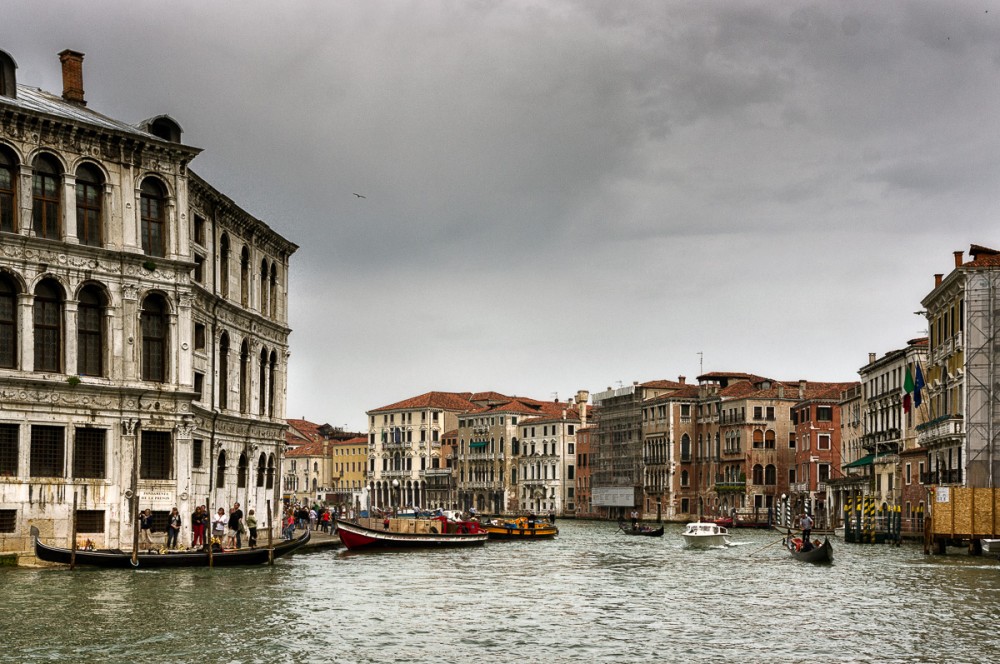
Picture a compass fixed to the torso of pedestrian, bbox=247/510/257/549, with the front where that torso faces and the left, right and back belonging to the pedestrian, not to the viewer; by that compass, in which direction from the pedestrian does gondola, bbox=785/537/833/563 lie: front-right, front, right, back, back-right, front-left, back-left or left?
right

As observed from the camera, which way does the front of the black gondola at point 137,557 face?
facing to the left of the viewer

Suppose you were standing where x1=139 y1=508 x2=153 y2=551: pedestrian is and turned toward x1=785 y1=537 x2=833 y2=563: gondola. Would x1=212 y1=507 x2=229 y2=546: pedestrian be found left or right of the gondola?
left

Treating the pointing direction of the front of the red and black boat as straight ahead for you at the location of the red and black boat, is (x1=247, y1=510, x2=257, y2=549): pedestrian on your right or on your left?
on your left

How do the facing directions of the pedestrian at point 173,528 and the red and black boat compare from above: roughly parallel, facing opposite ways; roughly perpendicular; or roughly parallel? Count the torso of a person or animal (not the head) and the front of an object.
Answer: roughly perpendicular

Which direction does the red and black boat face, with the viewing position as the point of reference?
facing to the left of the viewer
